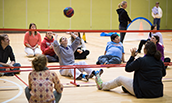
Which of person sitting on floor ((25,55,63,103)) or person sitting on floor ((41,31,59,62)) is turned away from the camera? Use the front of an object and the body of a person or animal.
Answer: person sitting on floor ((25,55,63,103))

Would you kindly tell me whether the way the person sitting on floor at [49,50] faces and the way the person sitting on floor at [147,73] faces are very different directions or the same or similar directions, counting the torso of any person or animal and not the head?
very different directions

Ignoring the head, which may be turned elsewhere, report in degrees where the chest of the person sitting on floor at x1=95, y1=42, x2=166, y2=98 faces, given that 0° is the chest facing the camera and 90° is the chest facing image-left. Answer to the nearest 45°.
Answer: approximately 135°

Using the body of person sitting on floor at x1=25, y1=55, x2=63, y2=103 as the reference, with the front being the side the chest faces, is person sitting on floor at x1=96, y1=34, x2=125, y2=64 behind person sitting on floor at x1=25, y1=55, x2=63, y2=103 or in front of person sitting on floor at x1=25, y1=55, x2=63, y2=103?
in front

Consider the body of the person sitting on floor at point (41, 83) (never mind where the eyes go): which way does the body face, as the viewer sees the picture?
away from the camera

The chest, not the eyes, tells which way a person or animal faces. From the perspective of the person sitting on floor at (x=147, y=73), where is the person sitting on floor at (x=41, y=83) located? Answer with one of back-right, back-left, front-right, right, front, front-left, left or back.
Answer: left

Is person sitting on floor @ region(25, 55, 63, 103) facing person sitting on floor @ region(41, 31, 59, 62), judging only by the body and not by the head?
yes

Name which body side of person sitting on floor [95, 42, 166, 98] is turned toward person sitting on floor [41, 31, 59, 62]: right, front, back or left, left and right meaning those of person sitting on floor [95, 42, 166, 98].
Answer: front

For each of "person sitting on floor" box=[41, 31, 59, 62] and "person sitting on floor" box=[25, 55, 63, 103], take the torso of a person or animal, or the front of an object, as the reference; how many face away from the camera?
1

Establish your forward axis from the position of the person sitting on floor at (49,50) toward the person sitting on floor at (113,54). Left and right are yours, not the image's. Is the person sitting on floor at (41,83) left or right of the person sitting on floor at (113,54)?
right

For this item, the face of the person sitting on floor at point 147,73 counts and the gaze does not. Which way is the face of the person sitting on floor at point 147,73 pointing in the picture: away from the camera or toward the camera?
away from the camera

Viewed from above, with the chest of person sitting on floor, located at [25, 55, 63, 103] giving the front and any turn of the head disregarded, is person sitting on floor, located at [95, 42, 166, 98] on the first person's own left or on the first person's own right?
on the first person's own right

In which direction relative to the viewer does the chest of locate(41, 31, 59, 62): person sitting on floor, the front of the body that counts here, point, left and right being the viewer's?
facing the viewer and to the right of the viewer
